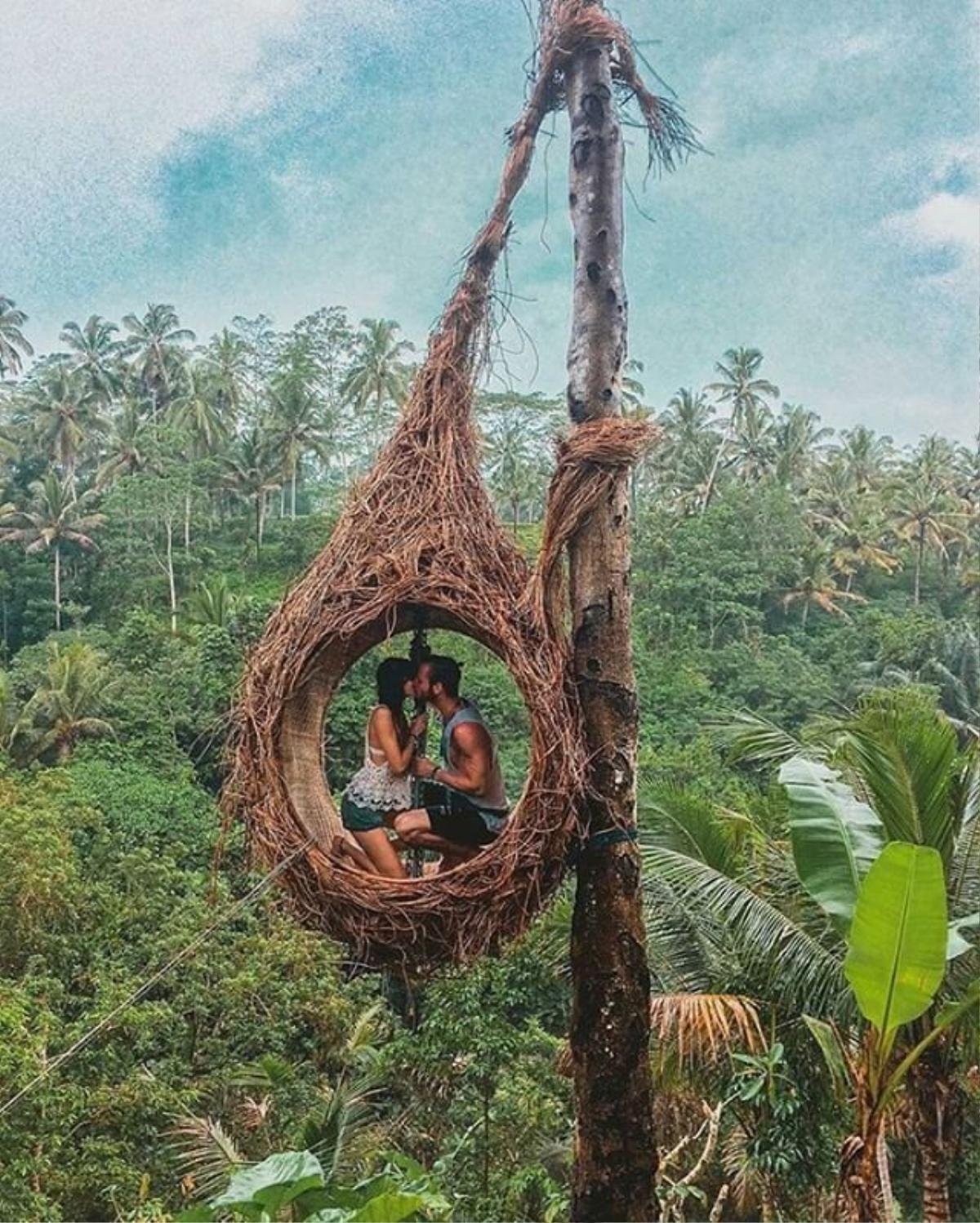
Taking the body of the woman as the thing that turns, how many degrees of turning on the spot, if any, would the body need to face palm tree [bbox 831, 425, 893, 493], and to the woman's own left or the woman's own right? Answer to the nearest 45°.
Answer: approximately 45° to the woman's own left

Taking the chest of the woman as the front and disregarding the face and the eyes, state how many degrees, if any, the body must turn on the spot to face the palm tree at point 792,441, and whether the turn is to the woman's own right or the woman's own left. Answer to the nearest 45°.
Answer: approximately 45° to the woman's own left

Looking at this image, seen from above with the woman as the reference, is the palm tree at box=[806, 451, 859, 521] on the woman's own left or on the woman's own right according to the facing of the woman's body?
on the woman's own left

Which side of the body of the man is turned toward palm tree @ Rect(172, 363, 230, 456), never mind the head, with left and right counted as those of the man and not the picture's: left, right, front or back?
right

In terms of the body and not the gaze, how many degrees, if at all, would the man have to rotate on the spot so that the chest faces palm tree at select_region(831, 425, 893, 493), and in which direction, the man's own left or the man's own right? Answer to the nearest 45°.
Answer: approximately 135° to the man's own right

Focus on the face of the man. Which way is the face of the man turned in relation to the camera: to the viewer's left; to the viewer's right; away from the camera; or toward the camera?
to the viewer's left

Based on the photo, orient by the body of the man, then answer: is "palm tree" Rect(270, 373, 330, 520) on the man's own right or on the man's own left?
on the man's own right

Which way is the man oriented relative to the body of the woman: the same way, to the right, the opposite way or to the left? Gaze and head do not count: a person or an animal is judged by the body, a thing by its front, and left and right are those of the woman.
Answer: the opposite way

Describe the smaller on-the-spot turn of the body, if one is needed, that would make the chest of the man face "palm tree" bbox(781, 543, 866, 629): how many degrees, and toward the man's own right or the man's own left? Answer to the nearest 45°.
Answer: approximately 90° to the man's own right

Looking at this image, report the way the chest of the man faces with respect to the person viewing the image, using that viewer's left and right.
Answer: facing to the left of the viewer

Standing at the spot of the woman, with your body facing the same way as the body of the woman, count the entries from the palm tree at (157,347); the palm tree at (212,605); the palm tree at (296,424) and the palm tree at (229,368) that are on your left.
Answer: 4

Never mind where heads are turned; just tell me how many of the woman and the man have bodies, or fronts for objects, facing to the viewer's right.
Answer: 1

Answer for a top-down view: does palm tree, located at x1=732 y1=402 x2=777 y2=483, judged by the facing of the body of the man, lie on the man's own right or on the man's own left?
on the man's own right

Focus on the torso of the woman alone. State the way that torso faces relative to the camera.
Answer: to the viewer's right

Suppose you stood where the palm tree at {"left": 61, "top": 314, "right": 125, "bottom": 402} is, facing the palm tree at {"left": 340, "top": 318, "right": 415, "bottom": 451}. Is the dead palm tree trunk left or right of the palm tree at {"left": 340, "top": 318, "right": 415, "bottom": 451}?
right
